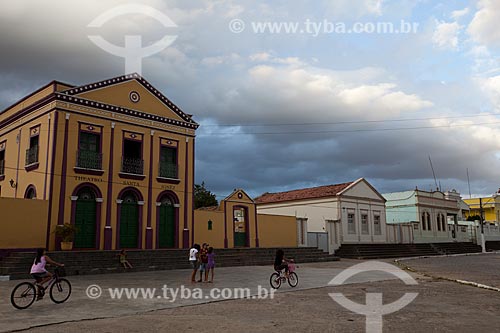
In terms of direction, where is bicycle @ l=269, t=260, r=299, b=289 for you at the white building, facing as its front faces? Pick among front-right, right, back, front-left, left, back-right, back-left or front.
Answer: front-right

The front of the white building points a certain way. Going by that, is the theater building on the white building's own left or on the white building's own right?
on the white building's own right

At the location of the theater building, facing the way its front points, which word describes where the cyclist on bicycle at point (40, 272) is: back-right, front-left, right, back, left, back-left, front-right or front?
front-right

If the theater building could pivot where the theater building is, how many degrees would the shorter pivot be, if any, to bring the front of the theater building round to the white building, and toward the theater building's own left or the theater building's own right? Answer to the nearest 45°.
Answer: approximately 90° to the theater building's own left

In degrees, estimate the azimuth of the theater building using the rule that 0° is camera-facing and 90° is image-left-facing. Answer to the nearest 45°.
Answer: approximately 315°

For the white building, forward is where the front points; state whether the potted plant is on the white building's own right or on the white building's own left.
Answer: on the white building's own right

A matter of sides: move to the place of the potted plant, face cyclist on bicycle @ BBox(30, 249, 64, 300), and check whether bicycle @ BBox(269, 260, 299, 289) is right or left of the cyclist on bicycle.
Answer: left
